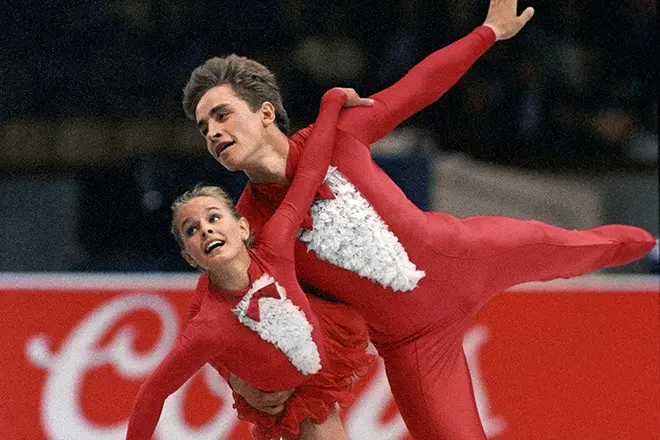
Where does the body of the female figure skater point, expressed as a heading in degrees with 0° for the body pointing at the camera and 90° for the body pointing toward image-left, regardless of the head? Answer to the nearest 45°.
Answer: approximately 0°
